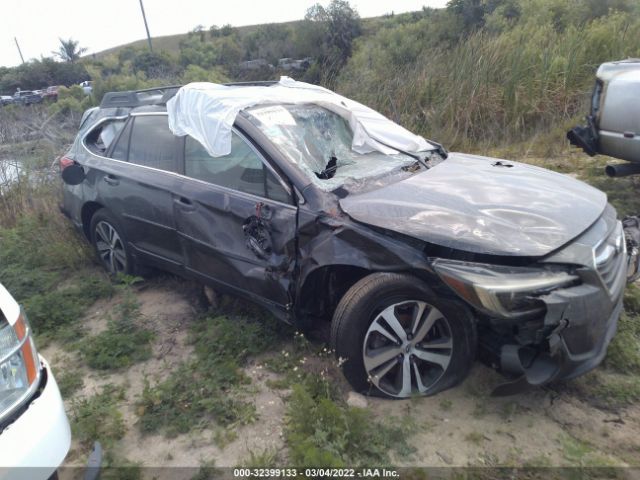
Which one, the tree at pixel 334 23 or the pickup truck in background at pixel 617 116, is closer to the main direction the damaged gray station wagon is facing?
the pickup truck in background

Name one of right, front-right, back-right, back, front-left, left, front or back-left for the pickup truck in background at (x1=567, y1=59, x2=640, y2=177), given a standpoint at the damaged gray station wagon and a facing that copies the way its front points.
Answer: left

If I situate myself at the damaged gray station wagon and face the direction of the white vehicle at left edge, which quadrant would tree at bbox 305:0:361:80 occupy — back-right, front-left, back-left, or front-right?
back-right

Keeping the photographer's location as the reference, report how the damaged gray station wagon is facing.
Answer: facing the viewer and to the right of the viewer

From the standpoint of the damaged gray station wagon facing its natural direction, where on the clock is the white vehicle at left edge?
The white vehicle at left edge is roughly at 3 o'clock from the damaged gray station wagon.

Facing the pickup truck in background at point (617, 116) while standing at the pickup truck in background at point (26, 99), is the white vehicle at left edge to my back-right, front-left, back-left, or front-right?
front-right

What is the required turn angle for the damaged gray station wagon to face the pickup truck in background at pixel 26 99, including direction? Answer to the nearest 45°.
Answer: approximately 180°

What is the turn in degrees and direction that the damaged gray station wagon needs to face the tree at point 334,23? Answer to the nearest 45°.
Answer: approximately 135° to its left
